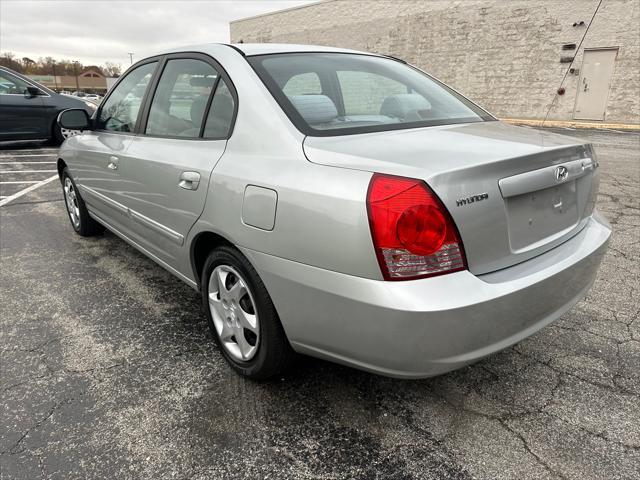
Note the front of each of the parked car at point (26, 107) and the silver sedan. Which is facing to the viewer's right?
the parked car

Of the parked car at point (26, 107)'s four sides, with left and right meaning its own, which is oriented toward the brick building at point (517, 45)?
front

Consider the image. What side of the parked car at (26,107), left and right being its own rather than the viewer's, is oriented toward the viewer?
right

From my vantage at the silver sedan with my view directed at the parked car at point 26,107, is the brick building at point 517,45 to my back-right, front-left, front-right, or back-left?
front-right

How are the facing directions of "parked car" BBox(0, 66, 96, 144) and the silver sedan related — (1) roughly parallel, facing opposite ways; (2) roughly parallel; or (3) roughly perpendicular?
roughly perpendicular

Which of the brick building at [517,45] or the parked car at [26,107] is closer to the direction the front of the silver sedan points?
the parked car

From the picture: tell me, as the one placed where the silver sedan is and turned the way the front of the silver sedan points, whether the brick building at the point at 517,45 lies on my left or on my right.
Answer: on my right

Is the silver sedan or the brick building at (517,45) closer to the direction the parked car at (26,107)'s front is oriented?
the brick building

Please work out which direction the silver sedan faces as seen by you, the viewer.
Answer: facing away from the viewer and to the left of the viewer

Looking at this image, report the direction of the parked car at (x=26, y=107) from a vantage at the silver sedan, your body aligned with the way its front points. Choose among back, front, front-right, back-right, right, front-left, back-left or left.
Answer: front

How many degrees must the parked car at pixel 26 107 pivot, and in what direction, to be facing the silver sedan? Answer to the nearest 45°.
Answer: approximately 90° to its right
